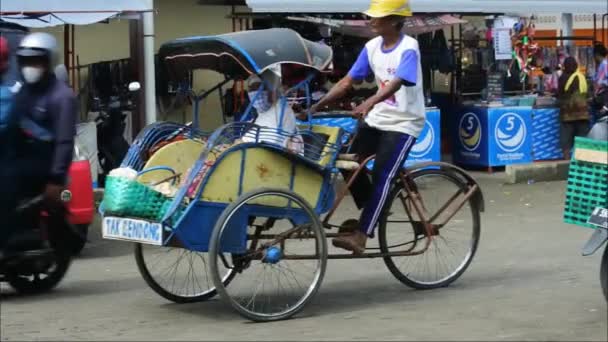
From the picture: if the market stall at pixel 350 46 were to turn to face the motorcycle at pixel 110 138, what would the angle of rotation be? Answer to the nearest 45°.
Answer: approximately 45° to its right

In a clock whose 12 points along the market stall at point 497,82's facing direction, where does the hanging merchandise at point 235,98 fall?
The hanging merchandise is roughly at 2 o'clock from the market stall.

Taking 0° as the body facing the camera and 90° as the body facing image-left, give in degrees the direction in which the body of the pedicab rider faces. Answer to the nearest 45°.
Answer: approximately 45°

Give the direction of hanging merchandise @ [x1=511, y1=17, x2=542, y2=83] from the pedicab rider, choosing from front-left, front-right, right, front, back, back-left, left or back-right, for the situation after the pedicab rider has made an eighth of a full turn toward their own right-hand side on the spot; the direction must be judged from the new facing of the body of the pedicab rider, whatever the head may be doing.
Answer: right

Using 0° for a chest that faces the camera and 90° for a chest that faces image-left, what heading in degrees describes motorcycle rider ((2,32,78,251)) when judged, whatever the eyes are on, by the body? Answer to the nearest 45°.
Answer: approximately 45°
